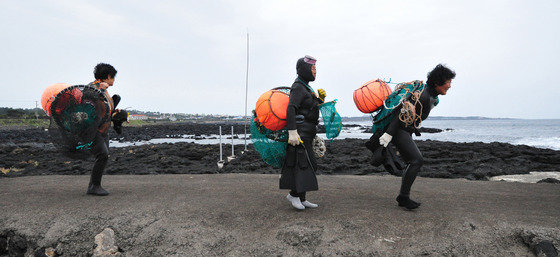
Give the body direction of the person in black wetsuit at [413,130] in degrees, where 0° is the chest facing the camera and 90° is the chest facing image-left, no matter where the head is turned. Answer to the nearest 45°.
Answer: approximately 270°

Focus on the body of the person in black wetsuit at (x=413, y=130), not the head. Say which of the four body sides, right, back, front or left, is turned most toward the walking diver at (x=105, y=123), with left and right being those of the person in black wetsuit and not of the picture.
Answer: back

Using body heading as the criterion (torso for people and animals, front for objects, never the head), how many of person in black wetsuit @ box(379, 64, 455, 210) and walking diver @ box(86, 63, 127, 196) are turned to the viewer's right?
2

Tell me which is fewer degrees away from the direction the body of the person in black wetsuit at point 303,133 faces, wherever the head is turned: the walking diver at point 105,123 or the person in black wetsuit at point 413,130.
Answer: the person in black wetsuit

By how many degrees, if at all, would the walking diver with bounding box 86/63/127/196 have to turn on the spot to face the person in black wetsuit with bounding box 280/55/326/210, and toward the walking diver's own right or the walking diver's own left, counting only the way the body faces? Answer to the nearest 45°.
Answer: approximately 45° to the walking diver's own right

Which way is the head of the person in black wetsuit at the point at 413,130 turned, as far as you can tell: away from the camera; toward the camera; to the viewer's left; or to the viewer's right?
to the viewer's right

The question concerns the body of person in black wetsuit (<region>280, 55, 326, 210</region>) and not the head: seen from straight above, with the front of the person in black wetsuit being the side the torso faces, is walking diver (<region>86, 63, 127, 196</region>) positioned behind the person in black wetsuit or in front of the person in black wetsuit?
behind

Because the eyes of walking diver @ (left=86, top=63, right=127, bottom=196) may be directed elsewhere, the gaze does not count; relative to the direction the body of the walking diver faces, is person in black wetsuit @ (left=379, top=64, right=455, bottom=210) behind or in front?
in front

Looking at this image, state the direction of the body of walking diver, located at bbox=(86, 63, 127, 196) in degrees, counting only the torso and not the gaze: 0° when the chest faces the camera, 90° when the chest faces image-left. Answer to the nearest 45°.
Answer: approximately 270°
